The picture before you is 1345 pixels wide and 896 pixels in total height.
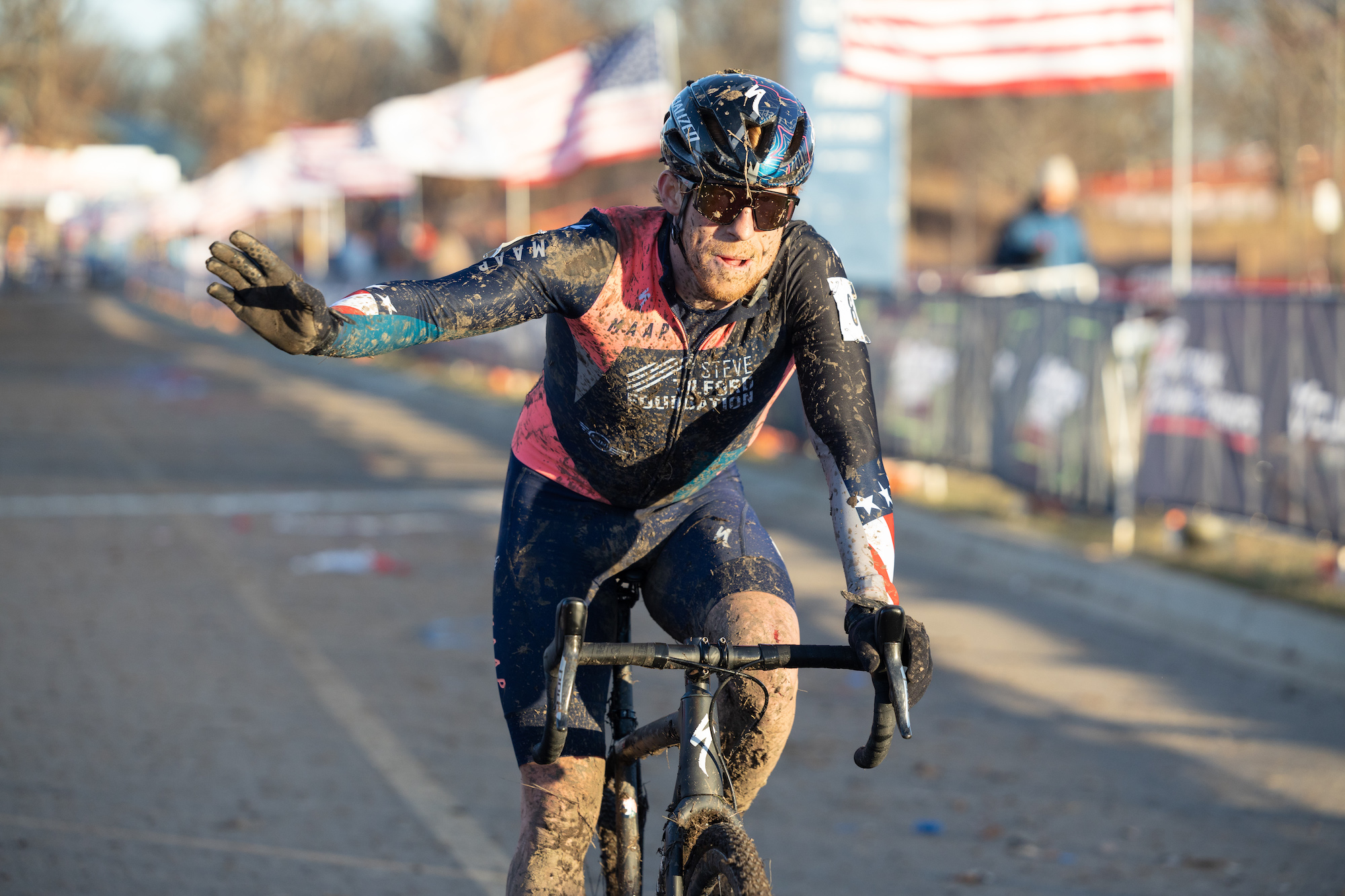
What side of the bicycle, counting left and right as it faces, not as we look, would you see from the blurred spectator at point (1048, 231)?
back

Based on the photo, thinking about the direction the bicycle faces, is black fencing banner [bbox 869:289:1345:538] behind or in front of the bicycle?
behind

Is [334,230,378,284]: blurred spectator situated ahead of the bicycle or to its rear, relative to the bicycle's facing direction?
to the rear

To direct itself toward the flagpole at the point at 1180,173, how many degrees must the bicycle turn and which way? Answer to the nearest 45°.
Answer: approximately 180°

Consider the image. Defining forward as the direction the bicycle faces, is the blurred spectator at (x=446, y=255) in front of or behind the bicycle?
behind

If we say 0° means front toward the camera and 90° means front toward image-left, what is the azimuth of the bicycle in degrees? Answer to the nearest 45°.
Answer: approximately 0°

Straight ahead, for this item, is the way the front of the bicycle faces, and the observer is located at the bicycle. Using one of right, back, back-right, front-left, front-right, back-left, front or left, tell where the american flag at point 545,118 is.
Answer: back

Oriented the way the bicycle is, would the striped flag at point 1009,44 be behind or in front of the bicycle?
behind
